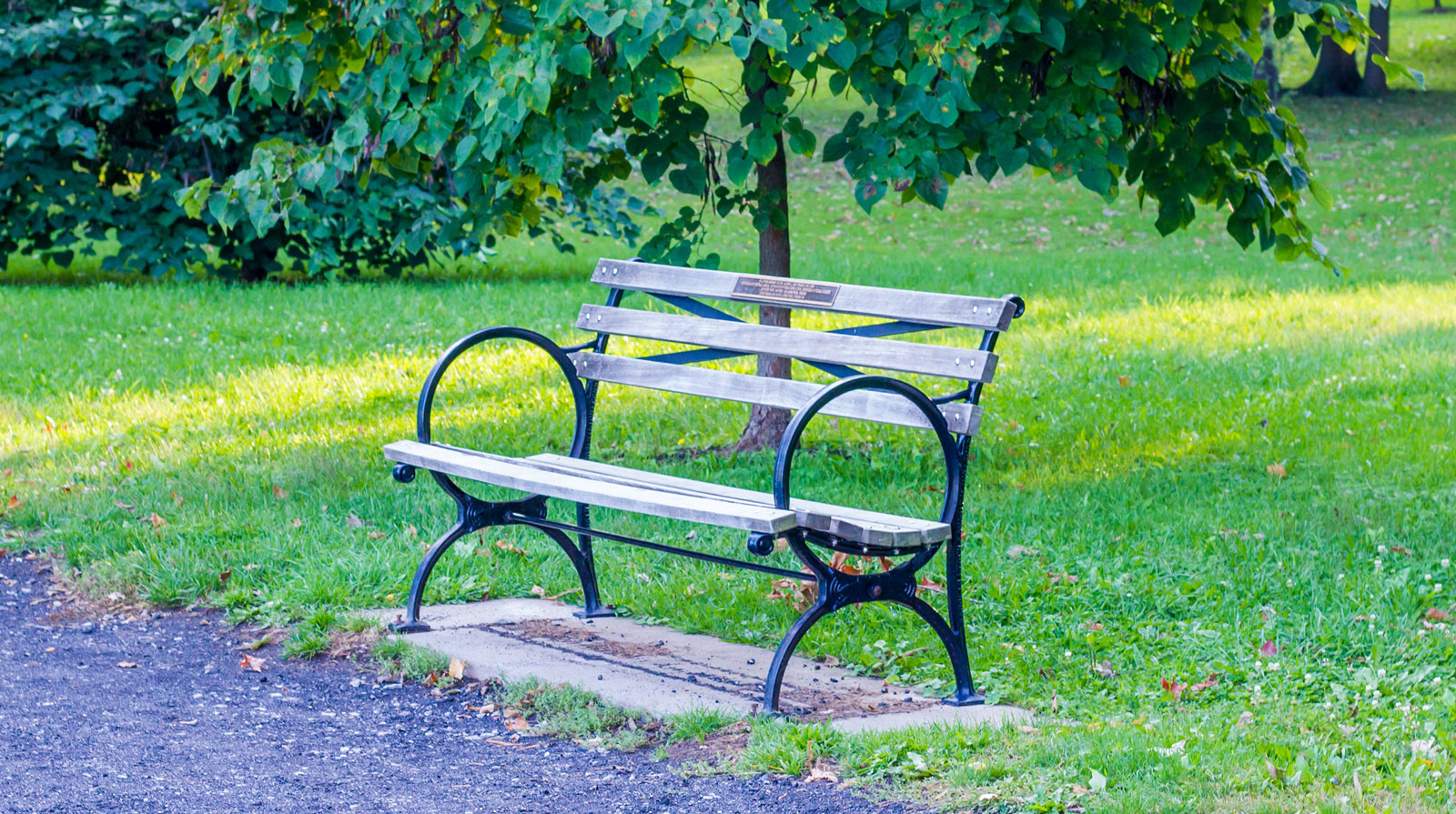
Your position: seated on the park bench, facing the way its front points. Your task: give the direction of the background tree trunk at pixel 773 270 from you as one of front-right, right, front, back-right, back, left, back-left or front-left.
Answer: back-right

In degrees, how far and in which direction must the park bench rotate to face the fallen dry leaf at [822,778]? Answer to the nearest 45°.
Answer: approximately 45° to its left

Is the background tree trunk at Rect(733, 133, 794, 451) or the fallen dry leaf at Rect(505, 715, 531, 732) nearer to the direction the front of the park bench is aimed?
the fallen dry leaf

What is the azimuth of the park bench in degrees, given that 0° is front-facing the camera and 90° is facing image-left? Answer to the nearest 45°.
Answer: approximately 45°

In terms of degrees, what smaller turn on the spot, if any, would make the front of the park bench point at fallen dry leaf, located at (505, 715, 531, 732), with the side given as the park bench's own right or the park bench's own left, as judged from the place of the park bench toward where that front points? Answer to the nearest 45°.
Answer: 0° — it already faces it

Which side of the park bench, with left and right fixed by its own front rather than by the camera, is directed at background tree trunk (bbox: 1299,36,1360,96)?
back
